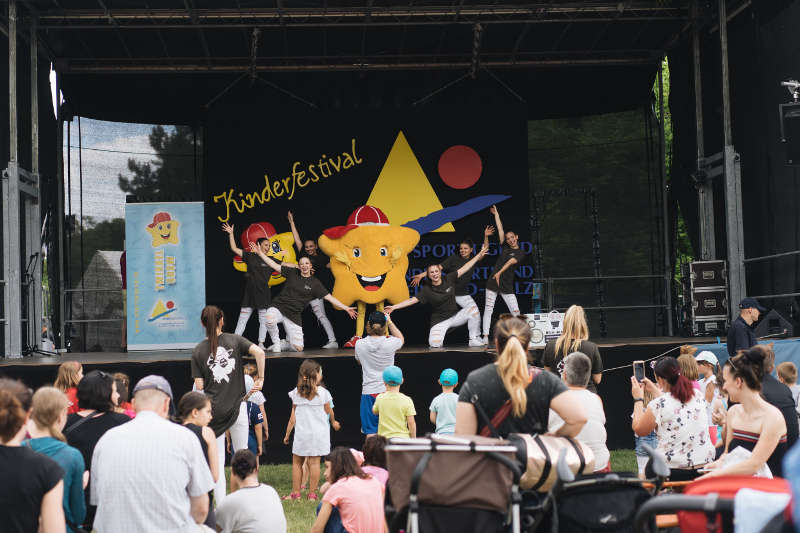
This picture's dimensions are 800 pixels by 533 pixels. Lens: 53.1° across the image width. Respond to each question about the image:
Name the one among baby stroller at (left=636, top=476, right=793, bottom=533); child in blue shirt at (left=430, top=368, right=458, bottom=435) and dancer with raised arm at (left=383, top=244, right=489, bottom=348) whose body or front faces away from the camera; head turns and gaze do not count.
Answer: the child in blue shirt

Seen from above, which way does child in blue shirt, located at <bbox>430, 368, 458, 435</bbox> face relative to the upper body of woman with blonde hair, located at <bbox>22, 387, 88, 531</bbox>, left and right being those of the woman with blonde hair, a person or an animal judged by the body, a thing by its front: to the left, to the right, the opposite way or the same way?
the same way

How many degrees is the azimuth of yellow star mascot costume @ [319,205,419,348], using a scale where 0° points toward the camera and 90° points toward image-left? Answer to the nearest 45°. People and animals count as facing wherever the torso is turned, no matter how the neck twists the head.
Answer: approximately 0°

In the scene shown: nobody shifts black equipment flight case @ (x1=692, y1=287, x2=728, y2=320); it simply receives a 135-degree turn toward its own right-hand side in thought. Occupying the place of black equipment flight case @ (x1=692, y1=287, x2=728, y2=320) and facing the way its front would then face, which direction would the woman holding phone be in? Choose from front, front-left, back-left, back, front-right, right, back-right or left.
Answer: back-left

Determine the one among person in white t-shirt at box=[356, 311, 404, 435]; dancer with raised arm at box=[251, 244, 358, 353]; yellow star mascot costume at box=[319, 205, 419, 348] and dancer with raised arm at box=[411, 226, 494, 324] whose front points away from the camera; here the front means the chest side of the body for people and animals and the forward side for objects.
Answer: the person in white t-shirt

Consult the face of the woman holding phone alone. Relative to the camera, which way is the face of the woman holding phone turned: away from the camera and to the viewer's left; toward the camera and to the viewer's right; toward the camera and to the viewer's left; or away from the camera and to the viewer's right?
away from the camera and to the viewer's left

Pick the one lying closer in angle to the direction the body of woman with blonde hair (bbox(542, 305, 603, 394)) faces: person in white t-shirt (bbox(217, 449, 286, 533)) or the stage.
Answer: the stage

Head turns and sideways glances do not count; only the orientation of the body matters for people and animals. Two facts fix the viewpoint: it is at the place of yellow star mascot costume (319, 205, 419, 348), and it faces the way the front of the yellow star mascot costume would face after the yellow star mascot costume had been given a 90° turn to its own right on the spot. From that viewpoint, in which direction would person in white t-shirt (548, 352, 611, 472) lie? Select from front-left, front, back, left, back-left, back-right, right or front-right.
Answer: left

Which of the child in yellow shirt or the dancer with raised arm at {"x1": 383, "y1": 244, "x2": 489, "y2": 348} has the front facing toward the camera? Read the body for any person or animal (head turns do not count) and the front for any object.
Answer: the dancer with raised arm

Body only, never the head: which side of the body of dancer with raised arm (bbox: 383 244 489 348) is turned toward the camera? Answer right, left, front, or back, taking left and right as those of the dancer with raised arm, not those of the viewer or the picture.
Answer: front

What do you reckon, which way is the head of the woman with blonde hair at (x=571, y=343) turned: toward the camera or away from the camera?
away from the camera

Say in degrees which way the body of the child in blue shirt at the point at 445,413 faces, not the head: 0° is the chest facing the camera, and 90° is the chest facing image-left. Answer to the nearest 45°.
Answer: approximately 180°

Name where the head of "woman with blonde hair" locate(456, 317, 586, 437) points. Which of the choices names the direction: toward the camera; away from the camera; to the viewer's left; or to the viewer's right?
away from the camera

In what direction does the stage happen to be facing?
toward the camera

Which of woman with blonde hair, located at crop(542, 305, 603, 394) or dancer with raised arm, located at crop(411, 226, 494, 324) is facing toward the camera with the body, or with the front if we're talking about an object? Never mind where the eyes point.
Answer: the dancer with raised arm

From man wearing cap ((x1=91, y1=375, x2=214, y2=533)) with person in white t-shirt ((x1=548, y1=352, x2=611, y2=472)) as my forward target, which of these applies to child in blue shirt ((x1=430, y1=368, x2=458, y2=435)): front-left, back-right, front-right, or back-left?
front-left

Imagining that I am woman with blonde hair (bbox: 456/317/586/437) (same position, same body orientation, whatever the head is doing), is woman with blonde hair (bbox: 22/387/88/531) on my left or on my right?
on my left

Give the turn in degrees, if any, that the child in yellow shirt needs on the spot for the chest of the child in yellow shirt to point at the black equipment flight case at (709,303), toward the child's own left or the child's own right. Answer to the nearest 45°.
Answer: approximately 45° to the child's own right

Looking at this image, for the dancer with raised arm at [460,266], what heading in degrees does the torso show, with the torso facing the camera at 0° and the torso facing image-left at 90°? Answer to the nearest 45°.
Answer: approximately 0°

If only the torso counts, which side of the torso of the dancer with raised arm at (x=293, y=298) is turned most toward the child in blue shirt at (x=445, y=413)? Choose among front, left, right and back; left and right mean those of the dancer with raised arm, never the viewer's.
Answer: front
